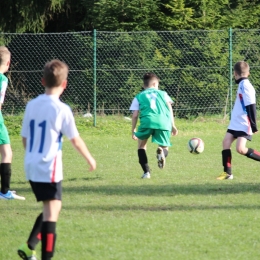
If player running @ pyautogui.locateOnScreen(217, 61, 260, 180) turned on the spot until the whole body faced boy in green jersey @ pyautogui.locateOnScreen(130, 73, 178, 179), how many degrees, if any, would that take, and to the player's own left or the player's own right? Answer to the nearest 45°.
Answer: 0° — they already face them

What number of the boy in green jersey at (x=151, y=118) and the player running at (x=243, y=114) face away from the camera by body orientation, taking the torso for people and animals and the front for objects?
1

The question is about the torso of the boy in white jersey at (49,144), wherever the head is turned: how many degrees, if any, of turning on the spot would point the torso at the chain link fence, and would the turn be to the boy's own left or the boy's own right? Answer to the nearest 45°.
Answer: approximately 45° to the boy's own left

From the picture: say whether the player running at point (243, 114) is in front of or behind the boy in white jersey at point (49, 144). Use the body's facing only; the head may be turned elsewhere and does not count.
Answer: in front

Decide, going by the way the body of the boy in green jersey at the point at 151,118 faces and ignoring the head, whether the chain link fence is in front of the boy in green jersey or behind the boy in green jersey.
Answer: in front

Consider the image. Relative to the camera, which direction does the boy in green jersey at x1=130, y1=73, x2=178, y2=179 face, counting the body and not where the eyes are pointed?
away from the camera

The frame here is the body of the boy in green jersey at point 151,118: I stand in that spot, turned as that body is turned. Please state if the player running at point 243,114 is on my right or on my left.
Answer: on my right

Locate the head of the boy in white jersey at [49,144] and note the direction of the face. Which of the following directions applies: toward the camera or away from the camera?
away from the camera

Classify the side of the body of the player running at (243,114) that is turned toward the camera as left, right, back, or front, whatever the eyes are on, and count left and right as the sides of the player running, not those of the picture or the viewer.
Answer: left

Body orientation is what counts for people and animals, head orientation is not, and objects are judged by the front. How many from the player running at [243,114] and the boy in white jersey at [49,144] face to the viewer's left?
1

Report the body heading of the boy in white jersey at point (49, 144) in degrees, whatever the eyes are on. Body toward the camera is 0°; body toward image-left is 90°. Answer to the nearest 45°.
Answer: approximately 225°
